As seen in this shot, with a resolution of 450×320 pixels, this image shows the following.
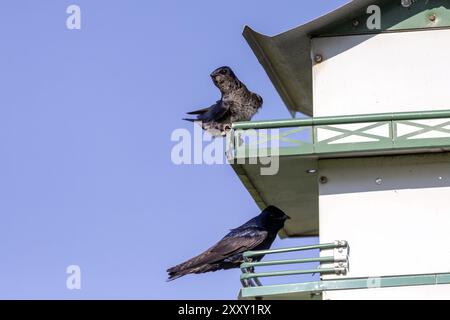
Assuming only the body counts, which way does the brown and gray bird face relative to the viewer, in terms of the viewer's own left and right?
facing the viewer and to the right of the viewer

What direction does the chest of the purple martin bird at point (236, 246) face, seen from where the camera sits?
to the viewer's right
